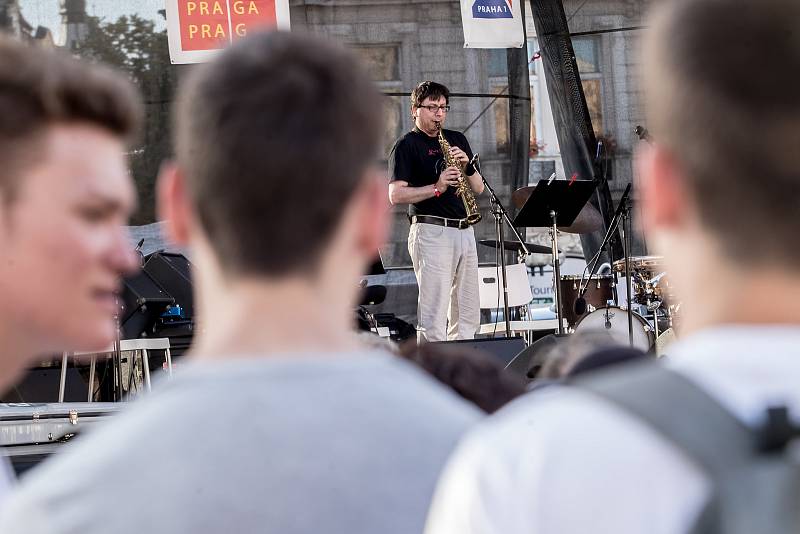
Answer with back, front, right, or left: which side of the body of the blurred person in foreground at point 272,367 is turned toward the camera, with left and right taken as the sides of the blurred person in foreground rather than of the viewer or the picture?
back

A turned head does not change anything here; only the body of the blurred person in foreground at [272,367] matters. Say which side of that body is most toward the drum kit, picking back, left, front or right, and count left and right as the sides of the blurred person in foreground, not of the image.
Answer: front

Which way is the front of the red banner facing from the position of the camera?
facing the viewer

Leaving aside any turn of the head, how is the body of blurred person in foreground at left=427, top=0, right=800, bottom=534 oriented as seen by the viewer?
away from the camera

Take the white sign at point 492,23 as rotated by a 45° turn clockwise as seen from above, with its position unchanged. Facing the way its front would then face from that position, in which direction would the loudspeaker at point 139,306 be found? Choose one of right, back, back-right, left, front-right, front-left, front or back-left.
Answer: front

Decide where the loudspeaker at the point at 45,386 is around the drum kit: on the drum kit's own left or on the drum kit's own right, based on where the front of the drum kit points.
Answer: on the drum kit's own right

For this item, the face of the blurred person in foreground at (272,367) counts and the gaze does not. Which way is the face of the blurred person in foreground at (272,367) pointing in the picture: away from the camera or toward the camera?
away from the camera

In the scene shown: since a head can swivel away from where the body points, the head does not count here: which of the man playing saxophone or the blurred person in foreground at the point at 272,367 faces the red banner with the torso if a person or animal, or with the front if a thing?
the blurred person in foreground

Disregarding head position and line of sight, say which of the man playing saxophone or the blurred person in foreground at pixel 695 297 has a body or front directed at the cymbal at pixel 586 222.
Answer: the blurred person in foreground

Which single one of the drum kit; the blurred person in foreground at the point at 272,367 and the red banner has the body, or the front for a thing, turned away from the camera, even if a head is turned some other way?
the blurred person in foreground

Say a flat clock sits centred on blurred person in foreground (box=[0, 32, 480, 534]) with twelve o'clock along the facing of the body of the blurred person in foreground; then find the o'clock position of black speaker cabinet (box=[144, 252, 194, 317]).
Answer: The black speaker cabinet is roughly at 12 o'clock from the blurred person in foreground.

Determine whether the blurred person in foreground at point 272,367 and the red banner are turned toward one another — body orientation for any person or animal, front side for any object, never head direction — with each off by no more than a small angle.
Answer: yes

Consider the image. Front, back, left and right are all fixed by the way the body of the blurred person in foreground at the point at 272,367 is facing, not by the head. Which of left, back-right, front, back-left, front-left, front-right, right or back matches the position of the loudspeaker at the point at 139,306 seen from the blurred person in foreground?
front

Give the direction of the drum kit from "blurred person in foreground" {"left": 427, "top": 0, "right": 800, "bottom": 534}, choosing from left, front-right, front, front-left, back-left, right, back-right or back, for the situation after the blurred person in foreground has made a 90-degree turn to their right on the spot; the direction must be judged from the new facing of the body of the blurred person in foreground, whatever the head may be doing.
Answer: left
